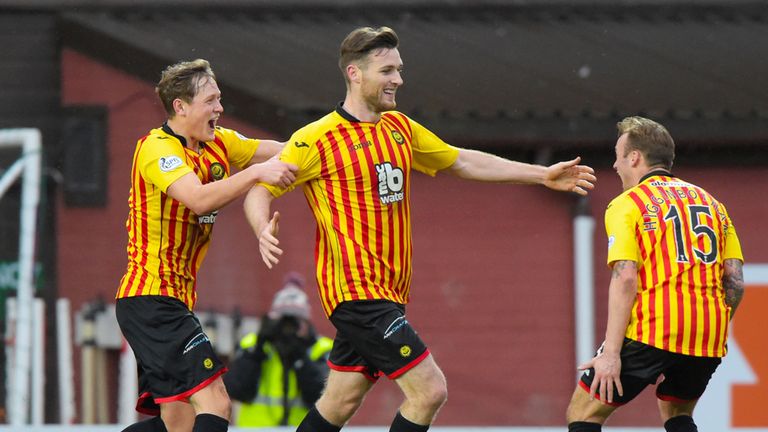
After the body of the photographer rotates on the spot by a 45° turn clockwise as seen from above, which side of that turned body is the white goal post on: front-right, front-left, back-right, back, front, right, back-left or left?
right

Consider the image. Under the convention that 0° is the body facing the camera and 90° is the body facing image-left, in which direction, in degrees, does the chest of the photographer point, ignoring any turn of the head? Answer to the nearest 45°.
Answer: approximately 0°
